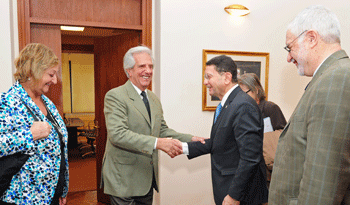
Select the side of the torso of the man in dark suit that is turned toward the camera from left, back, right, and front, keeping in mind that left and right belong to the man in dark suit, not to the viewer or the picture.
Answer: left

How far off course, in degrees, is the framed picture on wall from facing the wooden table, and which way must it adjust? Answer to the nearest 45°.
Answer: approximately 135° to its right

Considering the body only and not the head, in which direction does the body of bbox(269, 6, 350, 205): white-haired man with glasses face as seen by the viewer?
to the viewer's left

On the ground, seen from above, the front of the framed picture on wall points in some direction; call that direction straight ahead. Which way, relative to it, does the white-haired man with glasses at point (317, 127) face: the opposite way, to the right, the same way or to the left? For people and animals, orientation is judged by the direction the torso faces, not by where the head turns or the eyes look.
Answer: to the right

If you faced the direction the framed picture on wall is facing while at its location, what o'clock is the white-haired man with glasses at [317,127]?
The white-haired man with glasses is roughly at 12 o'clock from the framed picture on wall.

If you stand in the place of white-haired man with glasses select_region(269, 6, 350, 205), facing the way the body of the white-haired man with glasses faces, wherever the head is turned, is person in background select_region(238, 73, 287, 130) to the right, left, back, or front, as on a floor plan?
right

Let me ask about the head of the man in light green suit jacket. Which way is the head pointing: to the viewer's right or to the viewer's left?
to the viewer's right

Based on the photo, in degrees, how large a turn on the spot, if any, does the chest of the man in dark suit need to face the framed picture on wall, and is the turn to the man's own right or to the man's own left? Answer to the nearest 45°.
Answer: approximately 90° to the man's own right

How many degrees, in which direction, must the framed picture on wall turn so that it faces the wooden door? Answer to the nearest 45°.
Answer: approximately 90° to its right

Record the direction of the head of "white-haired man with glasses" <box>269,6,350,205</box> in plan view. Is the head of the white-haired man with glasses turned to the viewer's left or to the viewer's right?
to the viewer's left

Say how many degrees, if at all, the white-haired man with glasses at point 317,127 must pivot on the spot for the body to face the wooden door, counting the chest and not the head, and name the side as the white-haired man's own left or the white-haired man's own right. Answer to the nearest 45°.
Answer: approximately 45° to the white-haired man's own right

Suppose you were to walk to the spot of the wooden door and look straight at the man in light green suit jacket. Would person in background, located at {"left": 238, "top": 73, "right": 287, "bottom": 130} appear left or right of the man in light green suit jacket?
left
